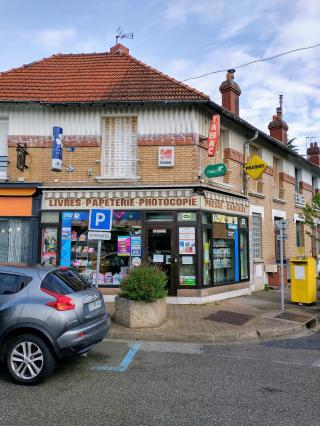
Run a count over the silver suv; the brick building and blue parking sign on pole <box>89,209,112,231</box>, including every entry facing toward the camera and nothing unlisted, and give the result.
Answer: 2

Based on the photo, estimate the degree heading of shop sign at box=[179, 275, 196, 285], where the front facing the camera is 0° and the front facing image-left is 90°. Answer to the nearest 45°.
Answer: approximately 0°

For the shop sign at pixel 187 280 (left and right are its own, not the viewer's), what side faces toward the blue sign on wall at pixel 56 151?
right

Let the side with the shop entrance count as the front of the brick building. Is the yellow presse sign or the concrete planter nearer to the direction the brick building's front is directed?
the concrete planter

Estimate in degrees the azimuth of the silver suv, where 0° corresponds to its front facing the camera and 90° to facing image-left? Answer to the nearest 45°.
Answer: approximately 135°

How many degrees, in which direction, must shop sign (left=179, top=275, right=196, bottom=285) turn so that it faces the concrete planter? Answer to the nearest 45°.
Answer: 0° — it already faces it
